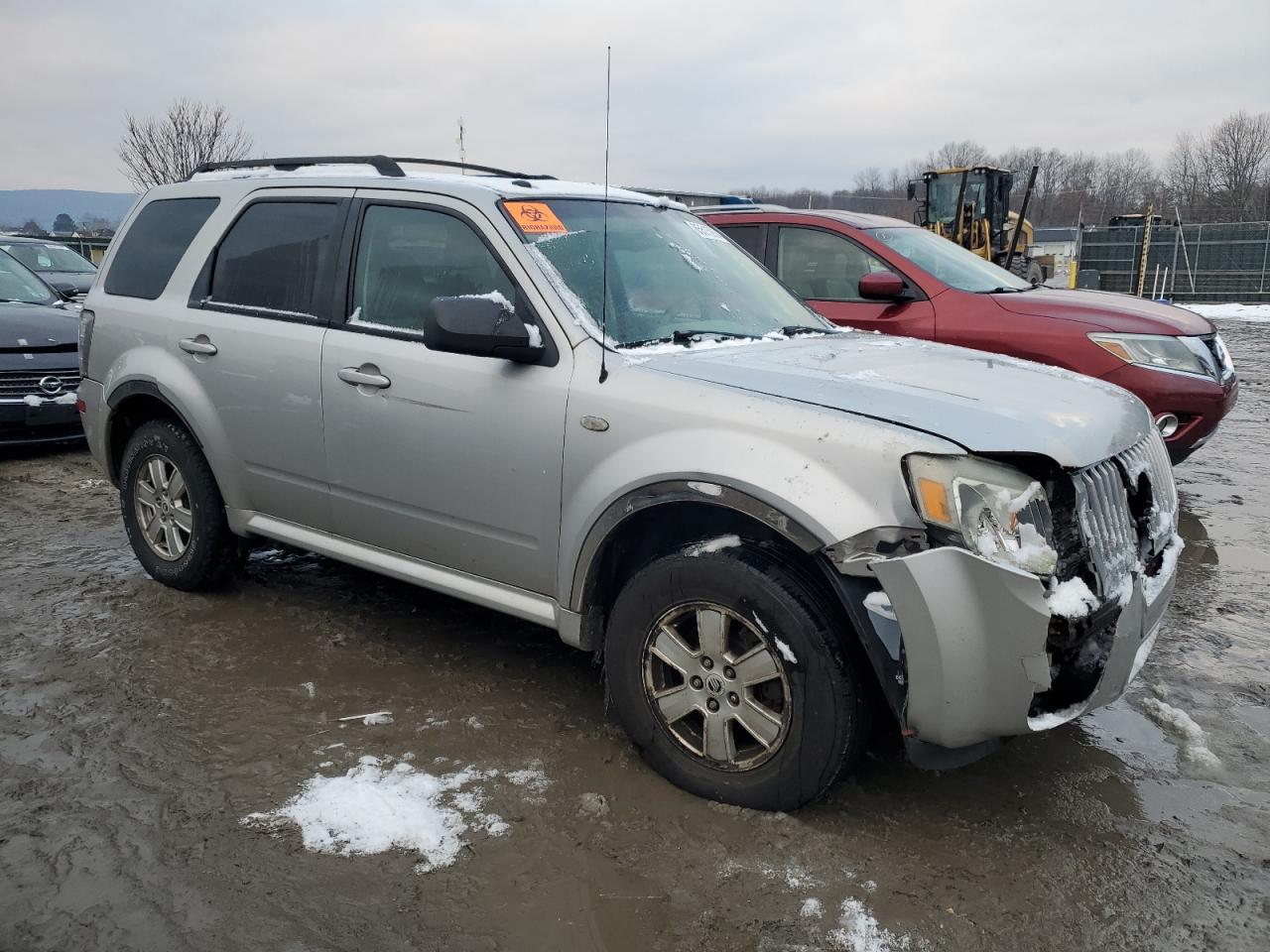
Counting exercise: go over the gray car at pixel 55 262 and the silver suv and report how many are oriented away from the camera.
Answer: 0

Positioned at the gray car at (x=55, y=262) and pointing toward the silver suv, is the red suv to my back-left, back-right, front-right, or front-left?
front-left

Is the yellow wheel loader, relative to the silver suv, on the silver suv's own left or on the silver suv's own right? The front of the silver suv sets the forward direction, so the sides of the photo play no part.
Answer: on the silver suv's own left

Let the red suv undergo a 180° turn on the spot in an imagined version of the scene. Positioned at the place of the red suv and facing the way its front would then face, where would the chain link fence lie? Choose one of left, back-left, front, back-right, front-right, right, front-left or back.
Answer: front-right

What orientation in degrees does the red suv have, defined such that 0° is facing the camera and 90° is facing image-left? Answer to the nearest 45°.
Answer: approximately 315°

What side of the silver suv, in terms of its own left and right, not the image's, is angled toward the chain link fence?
left

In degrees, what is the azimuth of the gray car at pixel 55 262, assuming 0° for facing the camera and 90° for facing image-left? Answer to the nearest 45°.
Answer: approximately 315°

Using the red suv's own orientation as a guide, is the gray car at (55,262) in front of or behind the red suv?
behind

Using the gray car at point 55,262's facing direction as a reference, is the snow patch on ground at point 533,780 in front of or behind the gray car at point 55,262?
in front

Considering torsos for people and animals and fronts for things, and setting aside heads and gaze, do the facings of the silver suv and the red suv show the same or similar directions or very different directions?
same or similar directions

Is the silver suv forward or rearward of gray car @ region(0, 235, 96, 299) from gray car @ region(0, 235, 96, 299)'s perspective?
forward

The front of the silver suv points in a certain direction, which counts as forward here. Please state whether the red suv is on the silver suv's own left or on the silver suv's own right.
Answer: on the silver suv's own left

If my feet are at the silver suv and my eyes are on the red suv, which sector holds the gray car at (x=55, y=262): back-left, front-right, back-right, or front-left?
front-left
